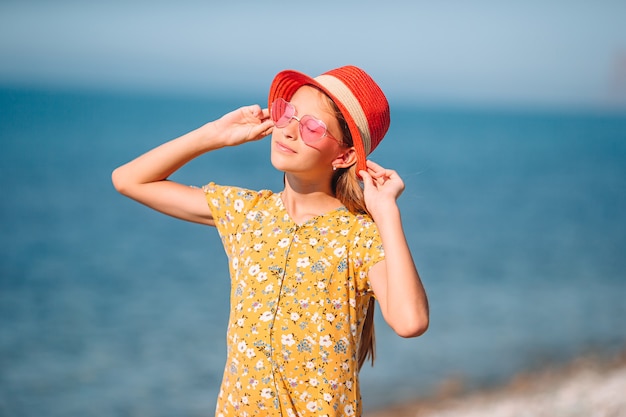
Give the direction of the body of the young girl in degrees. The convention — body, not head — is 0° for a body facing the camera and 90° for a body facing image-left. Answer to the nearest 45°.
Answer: approximately 45°

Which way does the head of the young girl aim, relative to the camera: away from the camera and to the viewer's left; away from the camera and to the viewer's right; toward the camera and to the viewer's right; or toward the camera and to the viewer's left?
toward the camera and to the viewer's left
